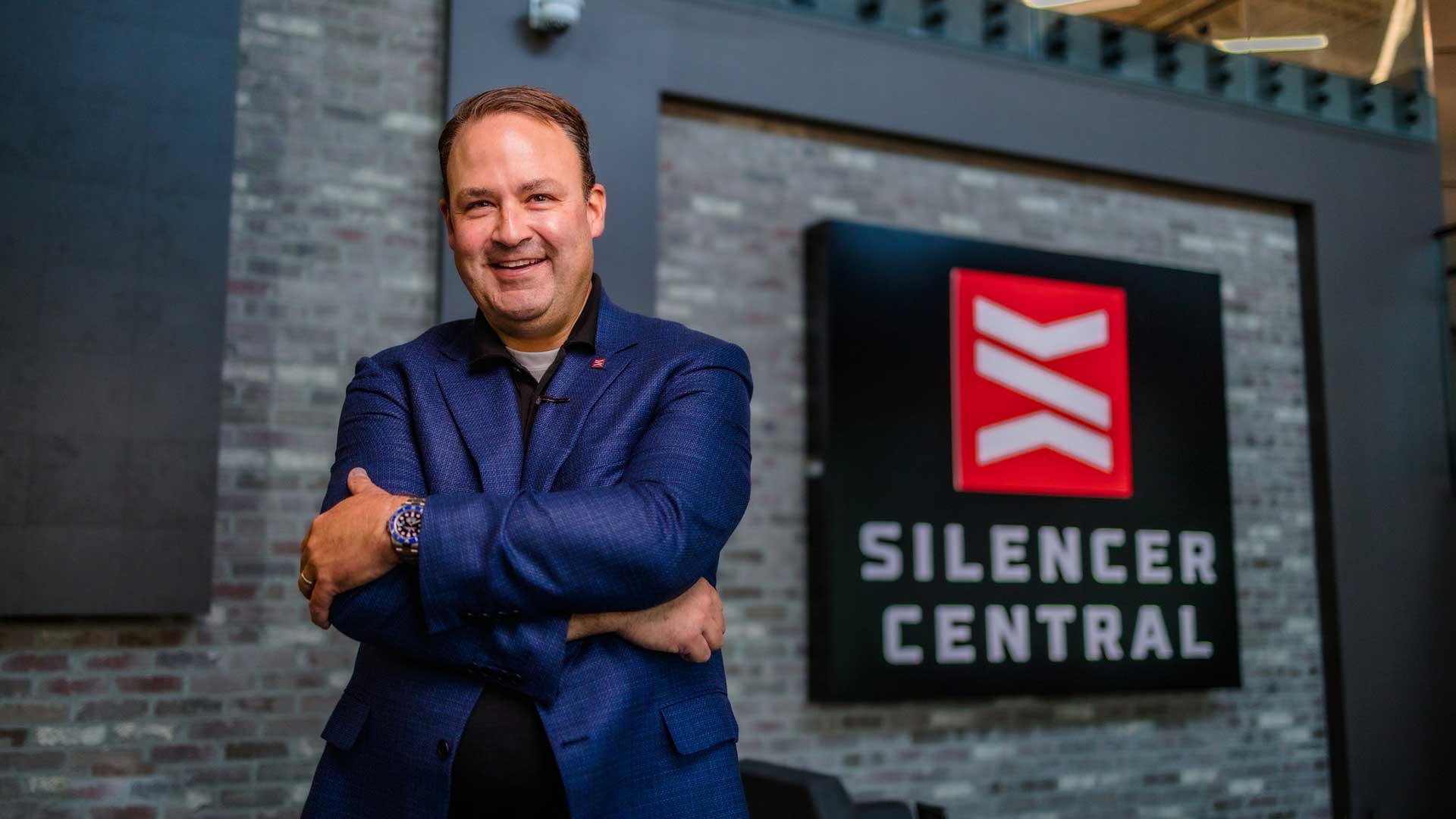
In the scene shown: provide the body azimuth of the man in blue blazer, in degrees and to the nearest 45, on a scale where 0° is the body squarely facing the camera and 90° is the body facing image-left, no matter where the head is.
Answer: approximately 0°

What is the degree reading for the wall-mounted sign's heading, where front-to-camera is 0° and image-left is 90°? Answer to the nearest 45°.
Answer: approximately 315°

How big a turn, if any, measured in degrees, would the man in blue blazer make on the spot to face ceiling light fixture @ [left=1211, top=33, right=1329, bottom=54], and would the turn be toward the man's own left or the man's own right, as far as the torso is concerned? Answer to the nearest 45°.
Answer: approximately 135° to the man's own left

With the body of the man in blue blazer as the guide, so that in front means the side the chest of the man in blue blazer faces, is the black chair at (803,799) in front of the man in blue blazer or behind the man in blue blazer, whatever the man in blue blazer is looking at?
behind

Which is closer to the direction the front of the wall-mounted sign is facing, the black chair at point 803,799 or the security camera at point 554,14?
the black chair

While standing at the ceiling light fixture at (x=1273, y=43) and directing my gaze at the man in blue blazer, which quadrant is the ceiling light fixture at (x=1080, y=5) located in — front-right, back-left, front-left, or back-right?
front-right

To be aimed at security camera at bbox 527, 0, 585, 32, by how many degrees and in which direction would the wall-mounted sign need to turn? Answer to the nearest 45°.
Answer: approximately 90° to its right

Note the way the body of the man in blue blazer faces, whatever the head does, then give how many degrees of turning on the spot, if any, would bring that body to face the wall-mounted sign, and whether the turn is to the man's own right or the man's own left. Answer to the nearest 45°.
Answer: approximately 135° to the man's own left

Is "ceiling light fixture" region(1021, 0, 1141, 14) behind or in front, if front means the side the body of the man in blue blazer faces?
behind

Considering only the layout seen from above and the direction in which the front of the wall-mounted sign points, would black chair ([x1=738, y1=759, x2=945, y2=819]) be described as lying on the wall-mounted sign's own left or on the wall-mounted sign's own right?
on the wall-mounted sign's own right
